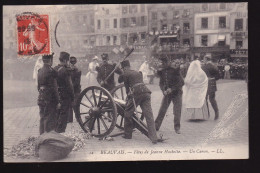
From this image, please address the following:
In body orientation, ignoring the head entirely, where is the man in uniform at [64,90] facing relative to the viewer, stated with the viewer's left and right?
facing to the right of the viewer

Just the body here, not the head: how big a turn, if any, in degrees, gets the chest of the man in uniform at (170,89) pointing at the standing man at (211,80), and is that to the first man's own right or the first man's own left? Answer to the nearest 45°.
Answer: approximately 180°

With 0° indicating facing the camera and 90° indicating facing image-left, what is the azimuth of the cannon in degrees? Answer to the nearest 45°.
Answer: approximately 135°
